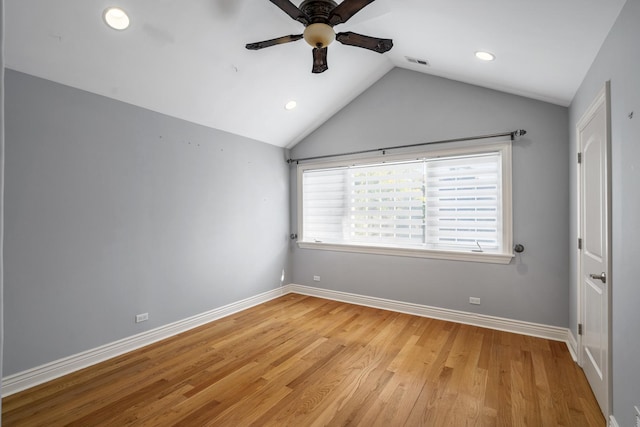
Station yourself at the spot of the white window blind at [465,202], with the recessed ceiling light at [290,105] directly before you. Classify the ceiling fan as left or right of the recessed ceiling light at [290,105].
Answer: left

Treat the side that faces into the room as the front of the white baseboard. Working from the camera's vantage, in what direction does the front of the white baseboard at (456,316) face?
facing the viewer and to the left of the viewer

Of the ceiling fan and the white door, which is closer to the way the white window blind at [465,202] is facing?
the ceiling fan

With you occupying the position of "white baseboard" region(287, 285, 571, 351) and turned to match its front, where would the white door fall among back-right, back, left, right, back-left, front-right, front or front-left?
left

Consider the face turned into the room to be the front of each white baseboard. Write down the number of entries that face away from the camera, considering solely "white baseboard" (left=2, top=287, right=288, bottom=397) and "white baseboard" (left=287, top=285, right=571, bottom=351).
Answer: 0

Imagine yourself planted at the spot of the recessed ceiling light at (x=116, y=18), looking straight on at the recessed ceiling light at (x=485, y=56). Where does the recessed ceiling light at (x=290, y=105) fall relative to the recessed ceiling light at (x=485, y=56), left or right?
left

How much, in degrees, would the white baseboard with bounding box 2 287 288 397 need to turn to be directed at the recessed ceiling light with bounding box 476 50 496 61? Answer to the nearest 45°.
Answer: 0° — it already faces it

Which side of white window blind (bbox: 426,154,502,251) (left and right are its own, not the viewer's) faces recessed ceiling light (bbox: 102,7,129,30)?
front

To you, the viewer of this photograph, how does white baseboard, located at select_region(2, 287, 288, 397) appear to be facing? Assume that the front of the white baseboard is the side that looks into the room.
facing the viewer and to the right of the viewer

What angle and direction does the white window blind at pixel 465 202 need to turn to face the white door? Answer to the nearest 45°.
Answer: approximately 90° to its left

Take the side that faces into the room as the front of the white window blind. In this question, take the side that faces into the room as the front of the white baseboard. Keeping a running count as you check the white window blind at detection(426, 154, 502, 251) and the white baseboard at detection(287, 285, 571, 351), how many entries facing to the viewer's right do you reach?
0

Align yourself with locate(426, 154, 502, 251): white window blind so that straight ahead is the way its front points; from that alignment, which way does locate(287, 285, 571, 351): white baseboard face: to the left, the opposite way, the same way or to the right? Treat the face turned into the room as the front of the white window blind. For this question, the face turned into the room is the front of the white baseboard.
the same way

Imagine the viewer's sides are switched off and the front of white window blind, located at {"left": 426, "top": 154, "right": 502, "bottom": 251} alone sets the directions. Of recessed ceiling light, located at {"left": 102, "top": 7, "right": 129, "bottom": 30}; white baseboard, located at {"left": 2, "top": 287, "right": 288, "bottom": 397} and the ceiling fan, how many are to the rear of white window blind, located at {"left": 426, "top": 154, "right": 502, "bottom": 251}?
0
